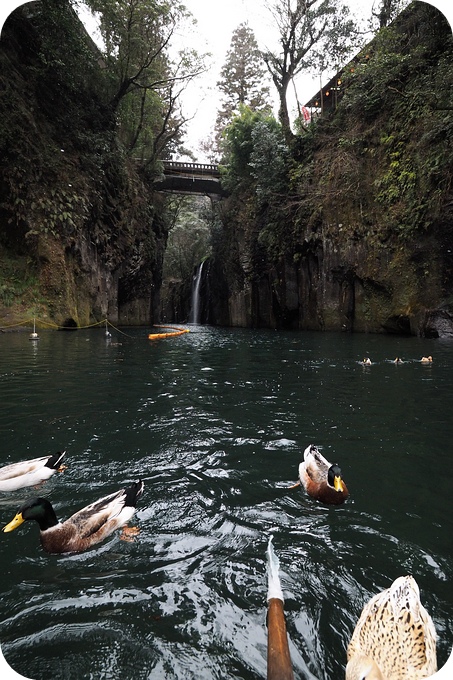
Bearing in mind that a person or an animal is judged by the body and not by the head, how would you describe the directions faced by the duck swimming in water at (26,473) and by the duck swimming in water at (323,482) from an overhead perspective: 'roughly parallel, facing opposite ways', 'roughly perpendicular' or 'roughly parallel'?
roughly perpendicular

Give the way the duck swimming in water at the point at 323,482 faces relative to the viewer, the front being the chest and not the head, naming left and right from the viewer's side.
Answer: facing the viewer and to the right of the viewer

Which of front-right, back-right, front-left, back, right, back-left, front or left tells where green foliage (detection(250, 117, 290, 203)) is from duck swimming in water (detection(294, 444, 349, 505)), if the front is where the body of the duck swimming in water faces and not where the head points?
back-left

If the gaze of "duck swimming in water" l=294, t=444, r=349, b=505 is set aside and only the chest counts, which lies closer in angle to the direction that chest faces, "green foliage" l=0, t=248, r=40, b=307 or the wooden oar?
the wooden oar

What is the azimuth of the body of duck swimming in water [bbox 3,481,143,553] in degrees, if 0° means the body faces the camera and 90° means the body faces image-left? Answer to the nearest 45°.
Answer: approximately 90°

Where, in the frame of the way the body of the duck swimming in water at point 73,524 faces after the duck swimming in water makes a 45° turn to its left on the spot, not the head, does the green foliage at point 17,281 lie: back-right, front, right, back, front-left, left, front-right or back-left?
back-right

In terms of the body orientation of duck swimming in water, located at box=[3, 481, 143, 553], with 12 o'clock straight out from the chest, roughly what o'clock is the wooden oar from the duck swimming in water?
The wooden oar is roughly at 8 o'clock from the duck swimming in water.

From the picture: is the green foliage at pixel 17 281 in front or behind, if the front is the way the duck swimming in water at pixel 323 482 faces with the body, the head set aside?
behind

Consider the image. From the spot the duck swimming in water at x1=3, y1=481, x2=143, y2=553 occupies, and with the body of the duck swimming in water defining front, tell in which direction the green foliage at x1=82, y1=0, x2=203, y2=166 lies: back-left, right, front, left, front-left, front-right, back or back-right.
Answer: right
